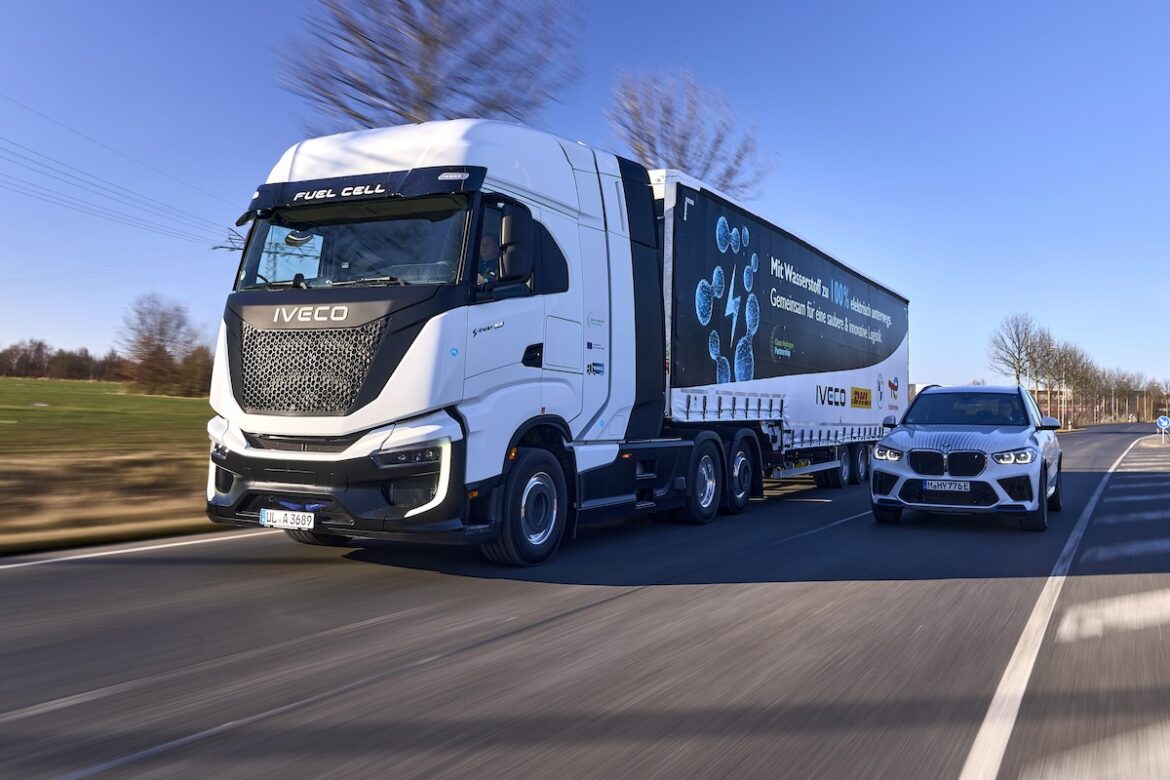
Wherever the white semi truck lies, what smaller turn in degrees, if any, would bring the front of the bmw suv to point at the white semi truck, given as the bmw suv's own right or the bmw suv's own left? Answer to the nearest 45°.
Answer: approximately 45° to the bmw suv's own right

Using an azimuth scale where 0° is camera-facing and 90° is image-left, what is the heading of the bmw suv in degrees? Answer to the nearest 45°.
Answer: approximately 0°

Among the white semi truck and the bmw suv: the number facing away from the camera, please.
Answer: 0

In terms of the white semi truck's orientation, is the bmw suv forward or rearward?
rearward

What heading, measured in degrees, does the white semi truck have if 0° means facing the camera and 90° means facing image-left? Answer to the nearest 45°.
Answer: approximately 45°
